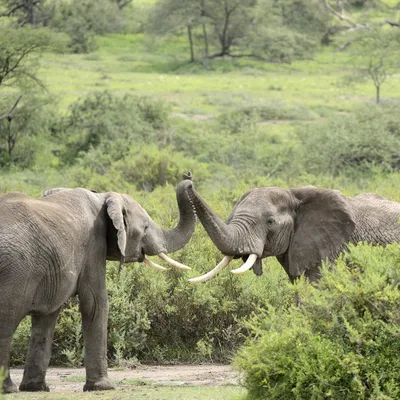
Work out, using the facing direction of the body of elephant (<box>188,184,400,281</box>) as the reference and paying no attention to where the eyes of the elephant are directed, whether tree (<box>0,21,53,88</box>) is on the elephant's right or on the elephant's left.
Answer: on the elephant's right

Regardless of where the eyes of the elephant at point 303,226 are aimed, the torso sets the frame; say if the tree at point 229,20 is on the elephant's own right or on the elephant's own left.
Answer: on the elephant's own right

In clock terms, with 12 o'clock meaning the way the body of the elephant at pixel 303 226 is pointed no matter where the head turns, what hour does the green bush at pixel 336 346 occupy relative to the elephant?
The green bush is roughly at 9 o'clock from the elephant.

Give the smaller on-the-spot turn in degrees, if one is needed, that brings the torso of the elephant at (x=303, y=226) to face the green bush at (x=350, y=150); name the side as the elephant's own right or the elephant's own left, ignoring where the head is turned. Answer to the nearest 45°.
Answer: approximately 90° to the elephant's own right

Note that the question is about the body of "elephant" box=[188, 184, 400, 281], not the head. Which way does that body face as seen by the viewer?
to the viewer's left

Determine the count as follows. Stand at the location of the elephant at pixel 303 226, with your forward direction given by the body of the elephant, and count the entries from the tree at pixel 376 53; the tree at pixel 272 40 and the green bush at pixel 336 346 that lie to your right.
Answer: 2

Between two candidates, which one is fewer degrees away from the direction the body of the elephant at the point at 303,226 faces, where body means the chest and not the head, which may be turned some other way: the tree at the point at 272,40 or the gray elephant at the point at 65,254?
the gray elephant

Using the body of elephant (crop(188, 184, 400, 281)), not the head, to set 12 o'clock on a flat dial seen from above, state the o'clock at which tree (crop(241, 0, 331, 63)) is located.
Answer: The tree is roughly at 3 o'clock from the elephant.

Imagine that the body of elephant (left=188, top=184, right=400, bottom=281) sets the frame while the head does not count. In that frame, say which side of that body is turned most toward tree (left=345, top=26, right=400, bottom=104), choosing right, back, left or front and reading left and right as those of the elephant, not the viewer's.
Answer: right

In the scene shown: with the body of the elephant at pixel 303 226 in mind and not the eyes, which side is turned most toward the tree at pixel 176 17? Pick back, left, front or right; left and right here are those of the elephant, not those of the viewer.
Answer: right
